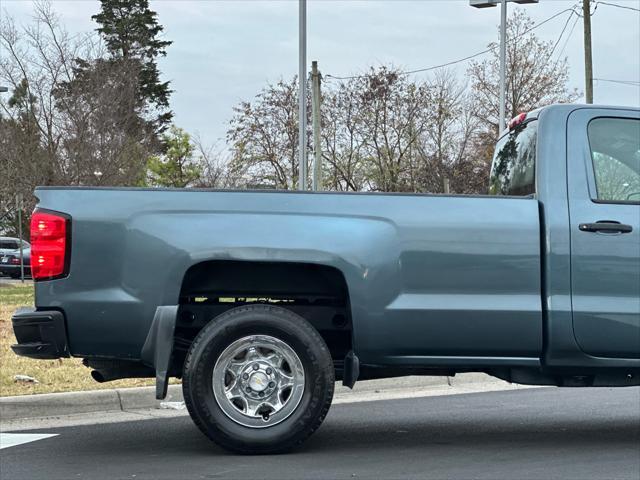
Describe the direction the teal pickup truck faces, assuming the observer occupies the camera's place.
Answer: facing to the right of the viewer

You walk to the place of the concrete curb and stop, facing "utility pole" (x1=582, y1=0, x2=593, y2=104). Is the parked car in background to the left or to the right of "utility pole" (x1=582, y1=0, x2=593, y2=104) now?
left
